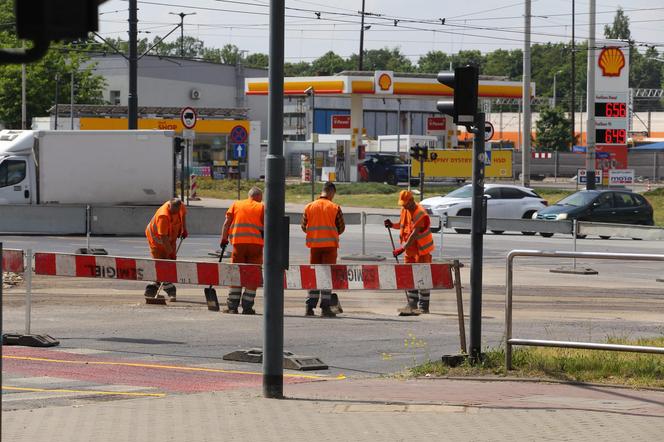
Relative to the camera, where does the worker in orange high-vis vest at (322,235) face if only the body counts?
away from the camera

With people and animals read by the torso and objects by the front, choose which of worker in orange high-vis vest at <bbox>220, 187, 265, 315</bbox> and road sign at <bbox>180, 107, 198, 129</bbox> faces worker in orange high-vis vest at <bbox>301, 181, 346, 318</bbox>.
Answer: the road sign

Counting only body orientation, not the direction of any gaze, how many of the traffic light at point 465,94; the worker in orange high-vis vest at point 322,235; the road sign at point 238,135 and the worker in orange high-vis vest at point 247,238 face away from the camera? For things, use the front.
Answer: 2

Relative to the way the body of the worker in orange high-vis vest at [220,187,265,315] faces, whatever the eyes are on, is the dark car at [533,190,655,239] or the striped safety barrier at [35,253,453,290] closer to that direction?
the dark car

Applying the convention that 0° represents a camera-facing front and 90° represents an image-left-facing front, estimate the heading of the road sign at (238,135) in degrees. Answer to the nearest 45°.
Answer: approximately 0°

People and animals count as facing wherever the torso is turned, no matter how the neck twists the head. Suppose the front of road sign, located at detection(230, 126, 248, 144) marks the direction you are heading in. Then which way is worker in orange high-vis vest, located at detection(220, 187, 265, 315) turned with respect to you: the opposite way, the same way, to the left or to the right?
the opposite way

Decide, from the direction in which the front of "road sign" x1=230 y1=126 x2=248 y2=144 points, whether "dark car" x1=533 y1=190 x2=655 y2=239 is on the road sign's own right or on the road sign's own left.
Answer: on the road sign's own left

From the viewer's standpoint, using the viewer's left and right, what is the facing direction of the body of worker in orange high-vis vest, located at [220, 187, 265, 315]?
facing away from the viewer

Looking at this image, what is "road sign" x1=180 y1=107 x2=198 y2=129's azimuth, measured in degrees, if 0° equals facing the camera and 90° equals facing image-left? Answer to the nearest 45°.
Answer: approximately 0°

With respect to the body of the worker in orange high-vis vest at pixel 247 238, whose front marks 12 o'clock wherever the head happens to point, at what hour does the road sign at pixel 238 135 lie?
The road sign is roughly at 12 o'clock from the worker in orange high-vis vest.

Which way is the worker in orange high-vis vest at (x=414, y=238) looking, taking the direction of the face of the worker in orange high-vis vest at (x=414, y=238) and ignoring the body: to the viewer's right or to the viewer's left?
to the viewer's left
